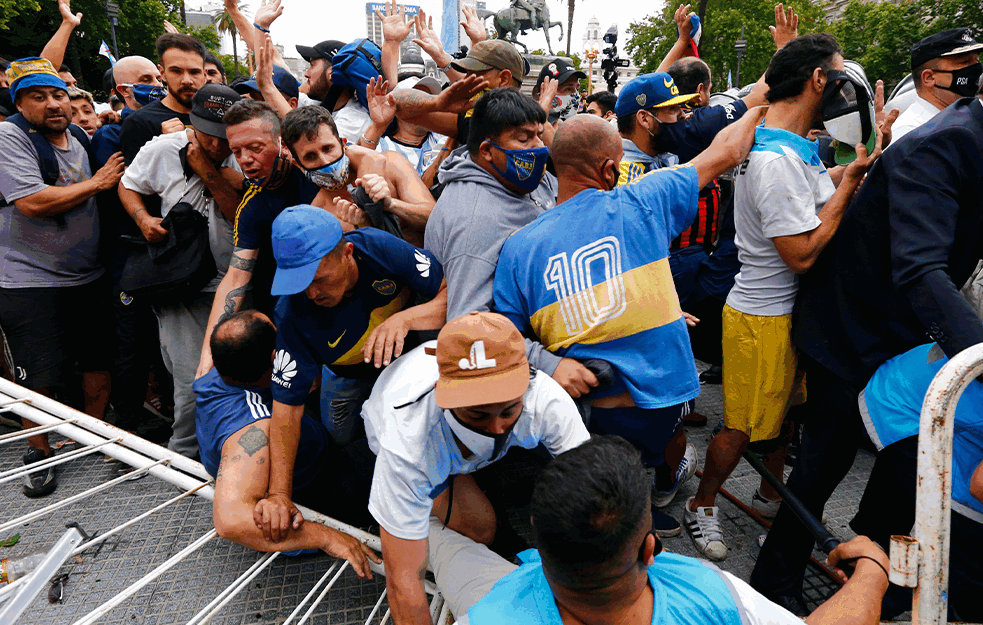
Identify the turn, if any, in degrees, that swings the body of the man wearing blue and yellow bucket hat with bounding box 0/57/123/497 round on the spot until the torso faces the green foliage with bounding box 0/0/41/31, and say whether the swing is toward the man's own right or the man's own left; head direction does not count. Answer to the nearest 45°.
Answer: approximately 135° to the man's own left

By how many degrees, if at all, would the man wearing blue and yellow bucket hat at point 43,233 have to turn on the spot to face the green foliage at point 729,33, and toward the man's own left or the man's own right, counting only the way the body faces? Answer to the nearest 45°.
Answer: approximately 90° to the man's own left

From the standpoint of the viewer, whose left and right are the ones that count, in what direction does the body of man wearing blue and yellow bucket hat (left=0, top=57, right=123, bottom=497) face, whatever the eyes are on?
facing the viewer and to the right of the viewer

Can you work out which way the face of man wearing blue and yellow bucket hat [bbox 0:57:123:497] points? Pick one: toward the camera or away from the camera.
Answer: toward the camera

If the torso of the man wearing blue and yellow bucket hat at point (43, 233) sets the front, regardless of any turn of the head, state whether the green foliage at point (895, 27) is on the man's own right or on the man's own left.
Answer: on the man's own left

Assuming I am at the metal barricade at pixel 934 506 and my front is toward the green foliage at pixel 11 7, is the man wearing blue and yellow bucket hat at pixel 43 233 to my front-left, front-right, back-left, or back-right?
front-left

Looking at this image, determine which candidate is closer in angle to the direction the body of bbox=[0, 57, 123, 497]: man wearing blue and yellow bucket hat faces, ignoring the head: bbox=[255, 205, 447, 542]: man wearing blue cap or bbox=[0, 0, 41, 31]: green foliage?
the man wearing blue cap

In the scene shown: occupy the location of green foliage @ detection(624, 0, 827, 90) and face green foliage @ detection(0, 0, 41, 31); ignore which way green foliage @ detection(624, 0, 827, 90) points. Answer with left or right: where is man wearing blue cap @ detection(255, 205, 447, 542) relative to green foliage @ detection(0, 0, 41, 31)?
left

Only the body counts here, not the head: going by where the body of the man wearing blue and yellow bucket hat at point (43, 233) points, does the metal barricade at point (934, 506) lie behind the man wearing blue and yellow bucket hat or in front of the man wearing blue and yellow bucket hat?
in front

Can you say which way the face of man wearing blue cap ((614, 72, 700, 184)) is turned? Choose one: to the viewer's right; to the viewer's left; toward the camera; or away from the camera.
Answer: to the viewer's right
